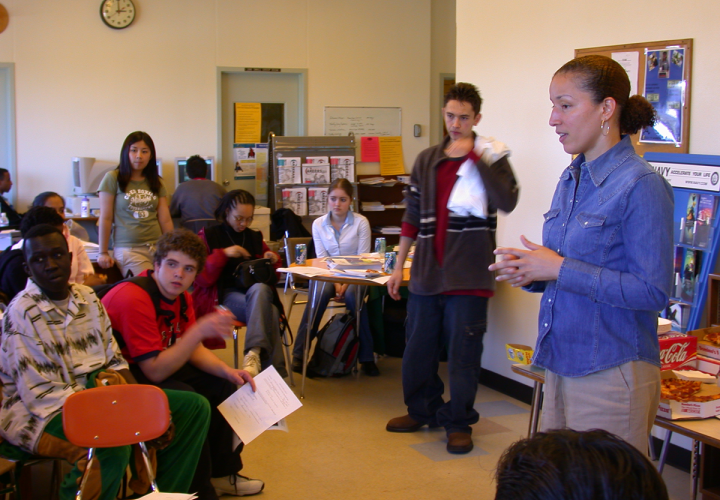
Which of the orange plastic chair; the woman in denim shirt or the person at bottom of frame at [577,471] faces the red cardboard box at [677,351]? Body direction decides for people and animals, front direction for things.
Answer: the person at bottom of frame

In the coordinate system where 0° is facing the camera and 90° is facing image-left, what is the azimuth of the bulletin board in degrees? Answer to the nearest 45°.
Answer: approximately 45°

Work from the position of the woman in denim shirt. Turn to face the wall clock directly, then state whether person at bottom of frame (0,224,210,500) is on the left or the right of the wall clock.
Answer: left

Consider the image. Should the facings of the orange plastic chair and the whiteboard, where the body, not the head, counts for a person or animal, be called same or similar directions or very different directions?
very different directions

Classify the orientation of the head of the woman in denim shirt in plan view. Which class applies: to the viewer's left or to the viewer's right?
to the viewer's left

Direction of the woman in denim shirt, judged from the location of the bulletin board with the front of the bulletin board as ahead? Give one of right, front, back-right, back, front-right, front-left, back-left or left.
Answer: front-left

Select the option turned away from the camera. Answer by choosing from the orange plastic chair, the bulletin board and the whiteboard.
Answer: the orange plastic chair

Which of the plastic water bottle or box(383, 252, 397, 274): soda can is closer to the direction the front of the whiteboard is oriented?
the soda can

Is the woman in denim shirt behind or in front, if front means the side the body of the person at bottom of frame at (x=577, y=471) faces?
in front

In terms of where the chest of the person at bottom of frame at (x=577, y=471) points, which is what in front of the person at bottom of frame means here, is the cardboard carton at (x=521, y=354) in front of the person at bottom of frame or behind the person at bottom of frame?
in front

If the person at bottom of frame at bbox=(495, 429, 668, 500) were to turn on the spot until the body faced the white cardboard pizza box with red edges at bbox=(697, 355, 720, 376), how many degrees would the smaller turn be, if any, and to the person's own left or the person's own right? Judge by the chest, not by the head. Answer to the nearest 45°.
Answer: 0° — they already face it

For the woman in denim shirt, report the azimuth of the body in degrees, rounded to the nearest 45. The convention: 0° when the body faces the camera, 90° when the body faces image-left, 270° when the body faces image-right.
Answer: approximately 45°

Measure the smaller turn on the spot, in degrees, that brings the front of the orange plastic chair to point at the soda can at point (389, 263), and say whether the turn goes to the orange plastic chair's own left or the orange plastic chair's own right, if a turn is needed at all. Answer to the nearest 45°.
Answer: approximately 45° to the orange plastic chair's own right

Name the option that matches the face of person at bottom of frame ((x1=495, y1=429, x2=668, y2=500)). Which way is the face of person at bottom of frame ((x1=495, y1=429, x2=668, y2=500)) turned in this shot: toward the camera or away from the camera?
away from the camera
